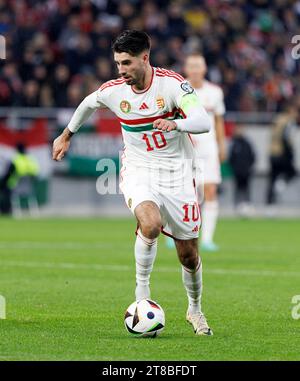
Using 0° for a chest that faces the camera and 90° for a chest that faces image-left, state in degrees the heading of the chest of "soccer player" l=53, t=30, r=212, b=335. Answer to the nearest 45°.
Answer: approximately 0°
